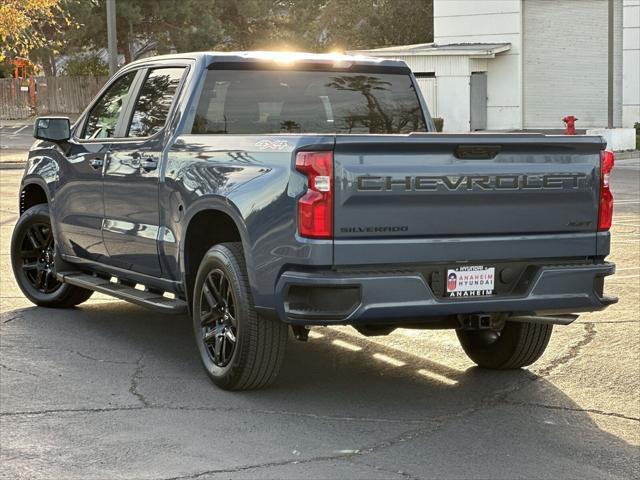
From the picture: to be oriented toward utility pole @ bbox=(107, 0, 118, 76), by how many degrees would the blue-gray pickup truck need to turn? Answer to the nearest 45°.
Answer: approximately 45° to its right

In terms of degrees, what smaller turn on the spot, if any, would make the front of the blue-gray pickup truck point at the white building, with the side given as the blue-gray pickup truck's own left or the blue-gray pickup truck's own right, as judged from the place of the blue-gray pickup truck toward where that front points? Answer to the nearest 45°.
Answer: approximately 45° to the blue-gray pickup truck's own right

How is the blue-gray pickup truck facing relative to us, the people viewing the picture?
facing away from the viewer and to the left of the viewer
